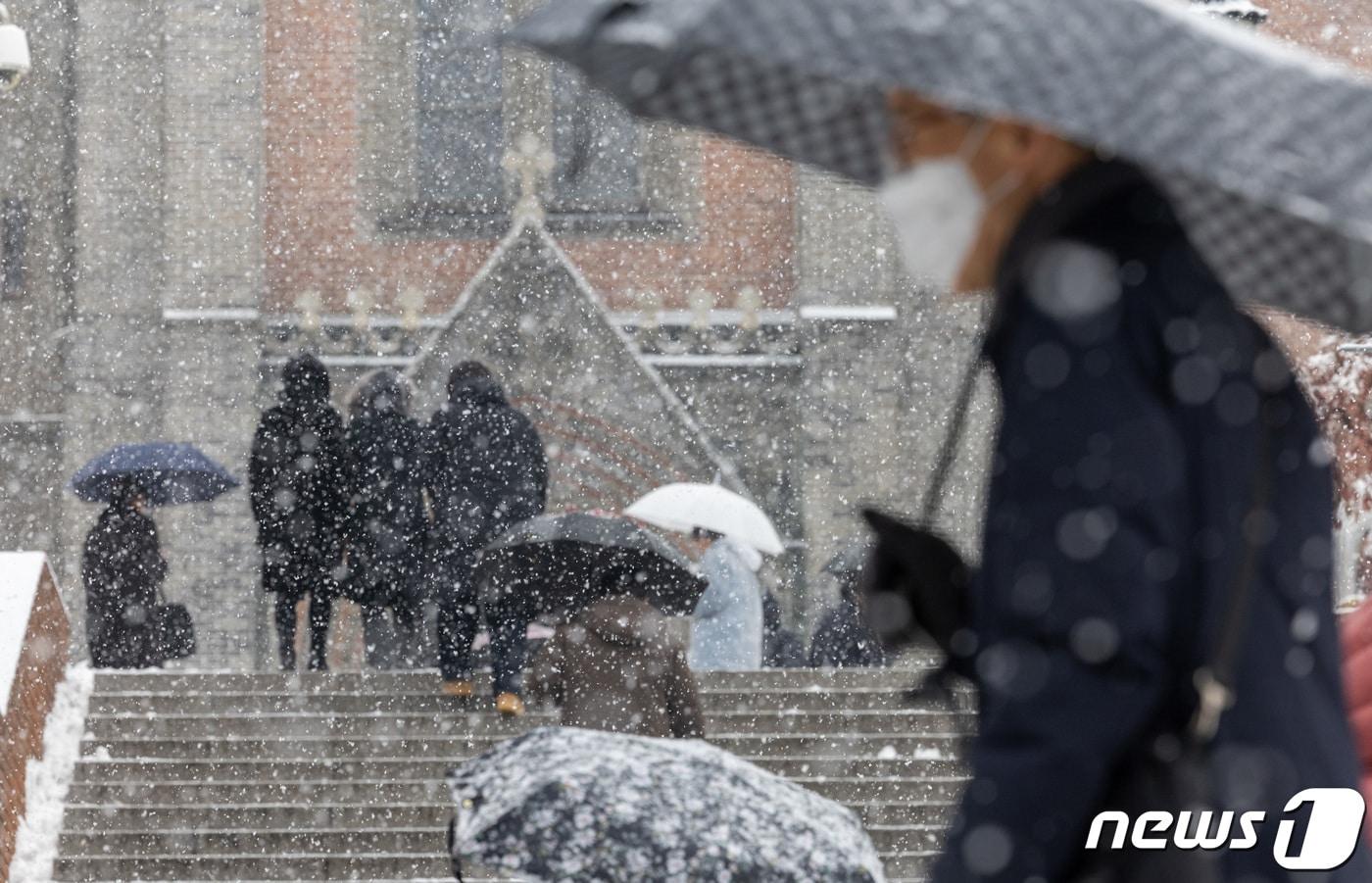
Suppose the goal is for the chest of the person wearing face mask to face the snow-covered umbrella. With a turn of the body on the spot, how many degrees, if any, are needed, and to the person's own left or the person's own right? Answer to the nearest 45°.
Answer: approximately 45° to the person's own right

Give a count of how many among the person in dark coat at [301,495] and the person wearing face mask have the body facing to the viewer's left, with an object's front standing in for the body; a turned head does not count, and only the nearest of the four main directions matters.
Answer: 1

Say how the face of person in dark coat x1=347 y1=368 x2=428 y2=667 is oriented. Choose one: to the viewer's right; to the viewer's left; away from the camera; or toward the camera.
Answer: away from the camera

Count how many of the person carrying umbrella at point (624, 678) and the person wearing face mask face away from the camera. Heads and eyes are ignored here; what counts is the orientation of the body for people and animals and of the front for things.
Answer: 1

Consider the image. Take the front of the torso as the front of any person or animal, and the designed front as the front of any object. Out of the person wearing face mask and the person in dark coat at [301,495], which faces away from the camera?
the person in dark coat

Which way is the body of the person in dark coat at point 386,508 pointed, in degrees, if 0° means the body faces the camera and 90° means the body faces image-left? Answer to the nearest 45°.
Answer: approximately 180°

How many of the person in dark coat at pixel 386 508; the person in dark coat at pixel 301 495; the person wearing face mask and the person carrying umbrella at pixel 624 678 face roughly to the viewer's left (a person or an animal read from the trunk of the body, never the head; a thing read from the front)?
1

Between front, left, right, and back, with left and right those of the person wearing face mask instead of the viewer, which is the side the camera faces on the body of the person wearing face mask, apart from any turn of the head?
left

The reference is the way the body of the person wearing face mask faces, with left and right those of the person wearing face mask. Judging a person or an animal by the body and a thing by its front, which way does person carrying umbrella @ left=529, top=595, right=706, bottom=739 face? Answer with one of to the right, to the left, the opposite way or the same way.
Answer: to the right

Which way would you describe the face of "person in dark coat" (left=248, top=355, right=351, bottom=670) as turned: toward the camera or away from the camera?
away from the camera

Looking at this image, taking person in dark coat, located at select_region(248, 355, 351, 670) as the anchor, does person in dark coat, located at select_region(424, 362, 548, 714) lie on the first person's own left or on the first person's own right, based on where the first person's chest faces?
on the first person's own right

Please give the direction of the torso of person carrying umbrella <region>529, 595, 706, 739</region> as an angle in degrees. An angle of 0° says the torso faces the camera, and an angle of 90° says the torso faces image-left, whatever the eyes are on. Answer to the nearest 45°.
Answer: approximately 180°

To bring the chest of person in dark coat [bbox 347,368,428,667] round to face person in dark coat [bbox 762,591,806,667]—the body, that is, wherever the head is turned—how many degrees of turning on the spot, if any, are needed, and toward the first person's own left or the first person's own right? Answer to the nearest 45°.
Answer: approximately 45° to the first person's own right

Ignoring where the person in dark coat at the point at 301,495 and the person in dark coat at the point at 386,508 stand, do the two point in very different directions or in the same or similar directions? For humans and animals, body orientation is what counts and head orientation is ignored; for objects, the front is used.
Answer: same or similar directions

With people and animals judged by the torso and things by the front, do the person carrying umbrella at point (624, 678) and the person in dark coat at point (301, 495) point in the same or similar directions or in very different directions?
same or similar directions

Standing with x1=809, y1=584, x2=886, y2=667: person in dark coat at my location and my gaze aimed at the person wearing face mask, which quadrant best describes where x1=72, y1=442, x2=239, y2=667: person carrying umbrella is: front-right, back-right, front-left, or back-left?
front-right

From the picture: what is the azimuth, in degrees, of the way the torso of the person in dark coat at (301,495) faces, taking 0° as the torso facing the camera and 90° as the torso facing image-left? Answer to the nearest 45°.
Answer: approximately 180°

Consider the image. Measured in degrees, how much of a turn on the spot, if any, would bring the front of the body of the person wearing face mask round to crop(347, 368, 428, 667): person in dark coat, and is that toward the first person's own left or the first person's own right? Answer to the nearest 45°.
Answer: approximately 45° to the first person's own right

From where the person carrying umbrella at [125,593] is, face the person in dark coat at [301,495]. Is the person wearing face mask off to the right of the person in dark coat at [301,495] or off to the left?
right
